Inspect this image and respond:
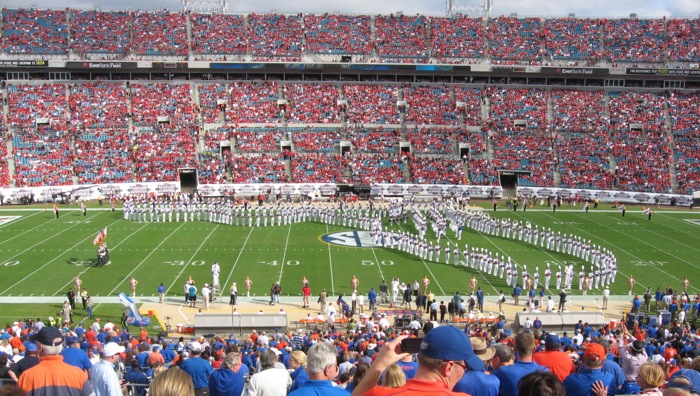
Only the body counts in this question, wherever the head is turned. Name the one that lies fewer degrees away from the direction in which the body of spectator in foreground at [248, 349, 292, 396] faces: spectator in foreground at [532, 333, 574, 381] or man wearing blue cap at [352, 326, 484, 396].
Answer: the spectator in foreground

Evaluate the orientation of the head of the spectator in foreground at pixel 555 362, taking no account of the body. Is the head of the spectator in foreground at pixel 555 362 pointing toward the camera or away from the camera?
away from the camera

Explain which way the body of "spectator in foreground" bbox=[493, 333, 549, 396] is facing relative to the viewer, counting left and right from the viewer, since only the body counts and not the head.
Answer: facing away from the viewer

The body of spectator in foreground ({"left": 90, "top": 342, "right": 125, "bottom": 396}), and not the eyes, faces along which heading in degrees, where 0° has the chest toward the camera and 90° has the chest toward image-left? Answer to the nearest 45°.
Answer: approximately 225°

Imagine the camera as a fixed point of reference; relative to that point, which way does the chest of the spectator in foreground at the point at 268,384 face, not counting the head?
away from the camera

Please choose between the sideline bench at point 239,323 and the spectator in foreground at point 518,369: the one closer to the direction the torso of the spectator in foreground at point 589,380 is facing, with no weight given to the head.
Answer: the sideline bench

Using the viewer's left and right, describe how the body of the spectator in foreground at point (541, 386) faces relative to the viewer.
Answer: facing away from the viewer

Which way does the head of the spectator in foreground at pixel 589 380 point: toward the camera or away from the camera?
away from the camera

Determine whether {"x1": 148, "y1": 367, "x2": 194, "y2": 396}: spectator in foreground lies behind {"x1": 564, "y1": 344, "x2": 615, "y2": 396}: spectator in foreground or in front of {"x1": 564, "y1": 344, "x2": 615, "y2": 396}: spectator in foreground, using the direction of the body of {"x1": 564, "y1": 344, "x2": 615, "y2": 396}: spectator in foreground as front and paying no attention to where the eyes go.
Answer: behind

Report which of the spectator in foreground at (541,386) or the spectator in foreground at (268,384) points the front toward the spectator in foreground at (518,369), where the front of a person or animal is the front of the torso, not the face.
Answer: the spectator in foreground at (541,386)

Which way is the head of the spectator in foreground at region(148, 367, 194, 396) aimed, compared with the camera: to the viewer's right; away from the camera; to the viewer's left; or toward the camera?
away from the camera

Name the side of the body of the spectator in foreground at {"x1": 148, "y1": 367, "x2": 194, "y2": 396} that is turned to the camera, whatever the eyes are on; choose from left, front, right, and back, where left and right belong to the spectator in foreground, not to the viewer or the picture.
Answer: back

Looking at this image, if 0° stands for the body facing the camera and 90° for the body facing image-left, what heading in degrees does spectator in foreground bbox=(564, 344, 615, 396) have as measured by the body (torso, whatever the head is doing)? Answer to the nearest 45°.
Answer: approximately 180°

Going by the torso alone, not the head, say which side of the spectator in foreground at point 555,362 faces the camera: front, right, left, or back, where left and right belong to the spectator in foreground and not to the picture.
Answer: back
